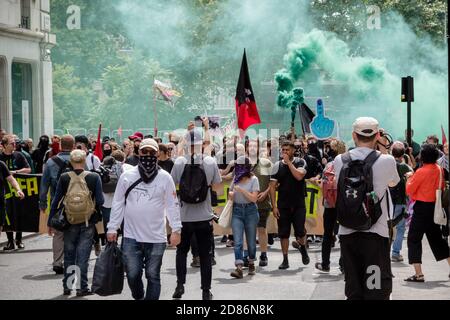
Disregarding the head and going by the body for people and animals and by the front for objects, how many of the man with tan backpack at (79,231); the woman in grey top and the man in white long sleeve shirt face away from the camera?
1

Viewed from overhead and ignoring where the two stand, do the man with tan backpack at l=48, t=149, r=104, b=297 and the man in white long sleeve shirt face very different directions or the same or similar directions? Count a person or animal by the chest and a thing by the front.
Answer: very different directions

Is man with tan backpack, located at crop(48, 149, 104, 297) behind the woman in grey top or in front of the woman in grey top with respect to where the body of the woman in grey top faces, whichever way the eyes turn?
in front

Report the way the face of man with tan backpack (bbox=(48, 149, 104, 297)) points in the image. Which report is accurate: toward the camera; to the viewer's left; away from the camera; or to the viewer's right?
away from the camera

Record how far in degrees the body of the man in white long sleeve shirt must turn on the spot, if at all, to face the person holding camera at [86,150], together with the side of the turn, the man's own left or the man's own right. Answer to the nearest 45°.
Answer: approximately 180°

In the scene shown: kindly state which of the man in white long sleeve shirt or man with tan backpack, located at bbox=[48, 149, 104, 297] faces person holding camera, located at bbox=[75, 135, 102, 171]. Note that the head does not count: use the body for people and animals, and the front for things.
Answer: the man with tan backpack

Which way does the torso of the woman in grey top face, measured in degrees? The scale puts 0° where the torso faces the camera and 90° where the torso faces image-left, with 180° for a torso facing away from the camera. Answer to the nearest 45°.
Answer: approximately 45°

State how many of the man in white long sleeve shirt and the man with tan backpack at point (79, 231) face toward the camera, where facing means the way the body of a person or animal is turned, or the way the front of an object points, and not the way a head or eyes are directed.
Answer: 1

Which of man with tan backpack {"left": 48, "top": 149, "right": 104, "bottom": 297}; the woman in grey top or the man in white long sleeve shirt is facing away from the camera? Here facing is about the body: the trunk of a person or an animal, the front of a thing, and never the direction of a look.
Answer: the man with tan backpack

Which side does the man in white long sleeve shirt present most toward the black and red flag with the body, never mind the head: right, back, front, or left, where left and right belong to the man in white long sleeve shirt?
back

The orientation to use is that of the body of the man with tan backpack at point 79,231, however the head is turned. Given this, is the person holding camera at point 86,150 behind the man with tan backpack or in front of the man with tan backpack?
in front

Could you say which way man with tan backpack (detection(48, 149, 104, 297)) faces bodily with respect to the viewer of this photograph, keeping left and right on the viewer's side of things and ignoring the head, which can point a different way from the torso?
facing away from the viewer
